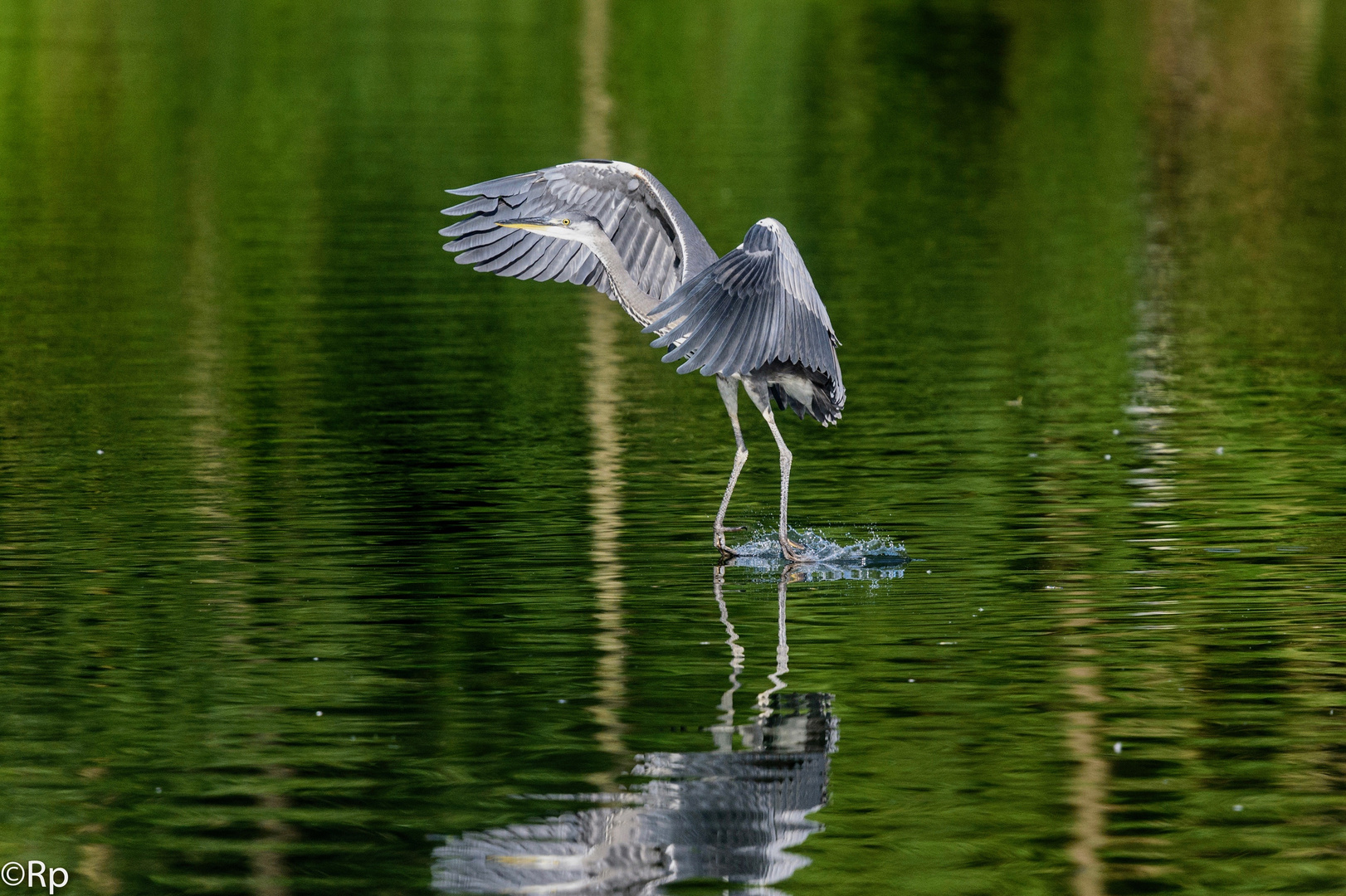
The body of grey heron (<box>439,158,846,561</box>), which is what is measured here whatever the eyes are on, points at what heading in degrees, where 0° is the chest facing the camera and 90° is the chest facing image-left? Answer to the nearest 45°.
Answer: approximately 90°
